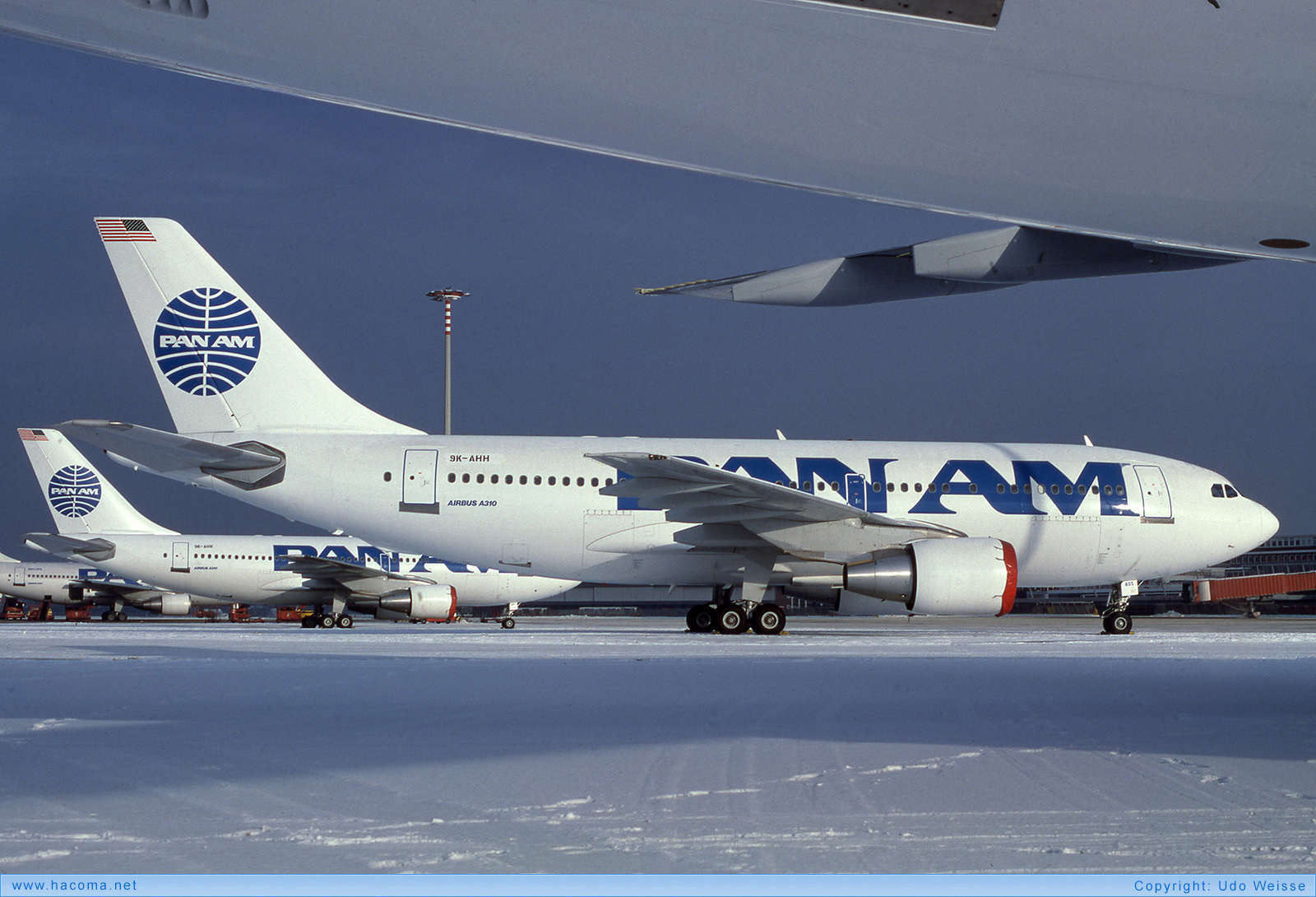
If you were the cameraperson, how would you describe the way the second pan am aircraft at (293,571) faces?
facing to the right of the viewer

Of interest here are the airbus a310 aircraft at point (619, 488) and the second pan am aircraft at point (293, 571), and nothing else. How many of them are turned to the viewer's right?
2

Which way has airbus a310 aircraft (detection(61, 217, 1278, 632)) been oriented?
to the viewer's right
